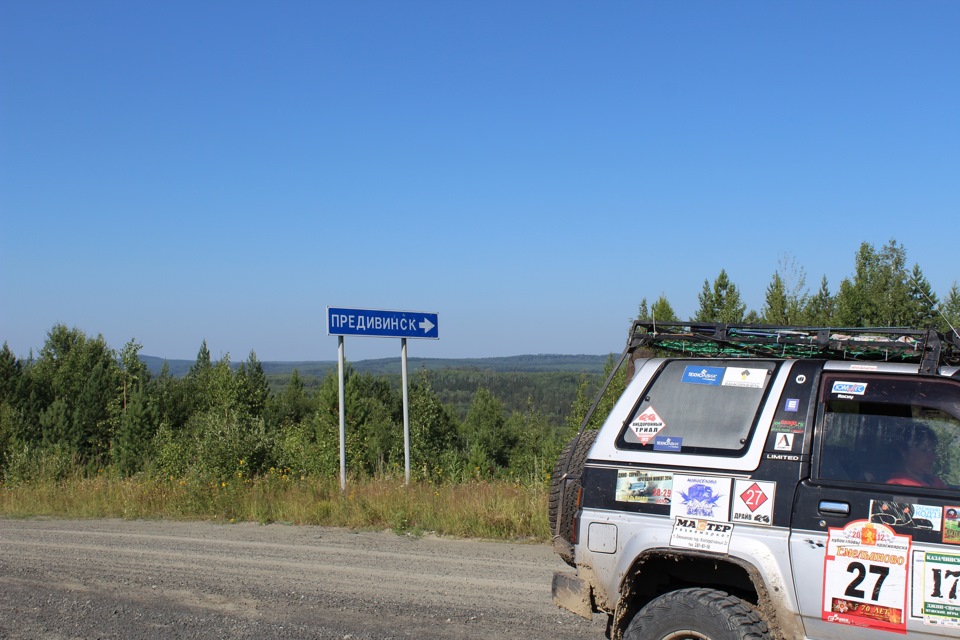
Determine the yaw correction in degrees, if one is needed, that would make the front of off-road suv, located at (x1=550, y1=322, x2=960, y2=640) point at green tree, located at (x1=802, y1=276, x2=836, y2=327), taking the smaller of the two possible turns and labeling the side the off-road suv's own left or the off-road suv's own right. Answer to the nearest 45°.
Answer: approximately 90° to the off-road suv's own left

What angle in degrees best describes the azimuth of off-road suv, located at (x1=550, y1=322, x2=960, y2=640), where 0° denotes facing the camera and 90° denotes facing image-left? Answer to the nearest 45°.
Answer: approximately 270°

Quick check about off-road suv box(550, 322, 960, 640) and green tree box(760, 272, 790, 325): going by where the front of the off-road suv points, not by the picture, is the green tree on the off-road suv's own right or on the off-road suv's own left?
on the off-road suv's own left

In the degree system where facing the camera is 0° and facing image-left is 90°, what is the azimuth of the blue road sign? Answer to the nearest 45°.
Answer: approximately 315°
